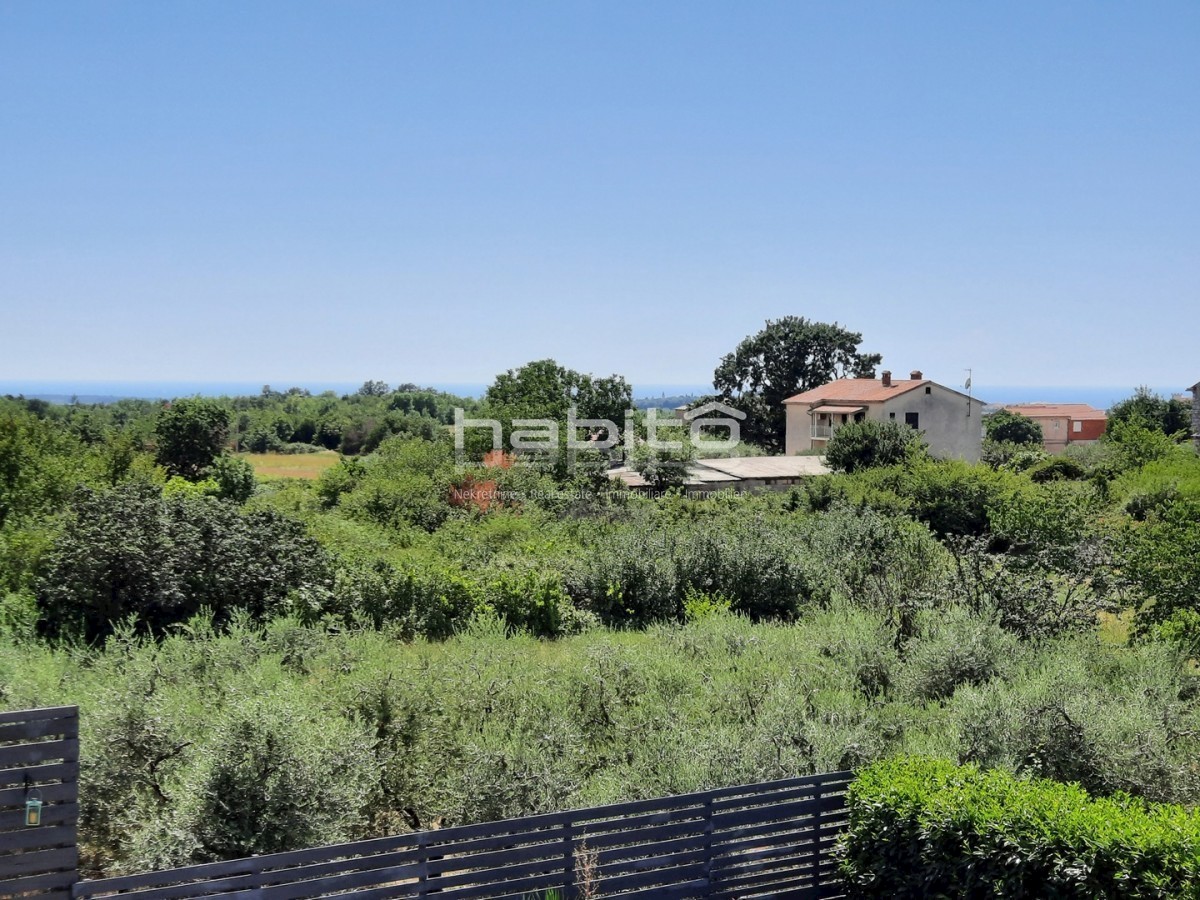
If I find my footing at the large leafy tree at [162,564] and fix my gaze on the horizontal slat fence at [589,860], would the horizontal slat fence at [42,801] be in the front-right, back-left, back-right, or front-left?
front-right

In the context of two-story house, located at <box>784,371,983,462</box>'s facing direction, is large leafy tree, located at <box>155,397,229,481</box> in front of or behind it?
in front

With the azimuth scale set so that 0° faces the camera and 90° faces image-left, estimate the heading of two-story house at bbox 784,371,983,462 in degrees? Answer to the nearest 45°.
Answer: approximately 45°

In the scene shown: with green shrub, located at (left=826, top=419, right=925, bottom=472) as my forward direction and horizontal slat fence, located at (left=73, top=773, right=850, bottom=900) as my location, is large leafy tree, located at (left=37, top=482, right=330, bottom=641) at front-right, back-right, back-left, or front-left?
front-left

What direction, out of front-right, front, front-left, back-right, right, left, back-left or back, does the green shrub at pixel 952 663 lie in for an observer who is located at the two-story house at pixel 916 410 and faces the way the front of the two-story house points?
front-left

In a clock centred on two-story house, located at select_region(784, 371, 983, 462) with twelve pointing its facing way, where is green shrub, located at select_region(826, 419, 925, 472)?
The green shrub is roughly at 11 o'clock from the two-story house.

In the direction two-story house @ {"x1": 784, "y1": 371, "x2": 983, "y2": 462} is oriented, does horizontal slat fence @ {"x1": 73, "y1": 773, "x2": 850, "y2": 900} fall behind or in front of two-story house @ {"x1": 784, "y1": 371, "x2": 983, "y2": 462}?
in front

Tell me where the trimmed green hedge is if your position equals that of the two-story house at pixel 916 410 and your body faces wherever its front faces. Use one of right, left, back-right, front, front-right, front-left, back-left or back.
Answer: front-left

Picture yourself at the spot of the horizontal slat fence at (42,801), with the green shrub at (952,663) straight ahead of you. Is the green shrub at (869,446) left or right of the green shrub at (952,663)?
left

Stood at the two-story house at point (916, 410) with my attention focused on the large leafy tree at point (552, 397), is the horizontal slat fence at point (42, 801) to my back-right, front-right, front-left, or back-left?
front-left

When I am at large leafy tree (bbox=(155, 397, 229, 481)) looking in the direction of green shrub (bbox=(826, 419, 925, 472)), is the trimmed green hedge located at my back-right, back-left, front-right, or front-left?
front-right

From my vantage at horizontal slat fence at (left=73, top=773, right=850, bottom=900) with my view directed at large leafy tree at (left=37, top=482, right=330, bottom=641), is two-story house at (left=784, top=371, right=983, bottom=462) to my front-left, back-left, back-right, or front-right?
front-right
